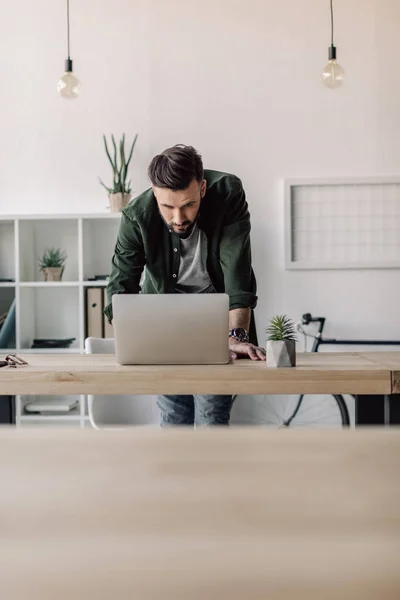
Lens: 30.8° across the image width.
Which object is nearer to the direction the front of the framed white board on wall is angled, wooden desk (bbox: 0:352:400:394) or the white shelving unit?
the wooden desk

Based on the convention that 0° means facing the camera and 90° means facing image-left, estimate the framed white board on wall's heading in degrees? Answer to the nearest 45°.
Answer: approximately 0°

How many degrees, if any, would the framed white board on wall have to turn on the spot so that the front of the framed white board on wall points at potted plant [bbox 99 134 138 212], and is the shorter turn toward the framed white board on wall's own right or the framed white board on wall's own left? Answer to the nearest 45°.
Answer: approximately 90° to the framed white board on wall's own right

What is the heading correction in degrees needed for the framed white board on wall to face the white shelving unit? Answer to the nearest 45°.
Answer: approximately 90° to its right

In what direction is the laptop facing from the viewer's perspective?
away from the camera

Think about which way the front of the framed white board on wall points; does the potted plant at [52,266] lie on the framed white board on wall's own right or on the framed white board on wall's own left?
on the framed white board on wall's own right

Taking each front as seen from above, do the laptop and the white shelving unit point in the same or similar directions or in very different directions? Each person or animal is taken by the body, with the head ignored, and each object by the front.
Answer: very different directions

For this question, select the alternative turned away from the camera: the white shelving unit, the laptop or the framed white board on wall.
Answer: the laptop
